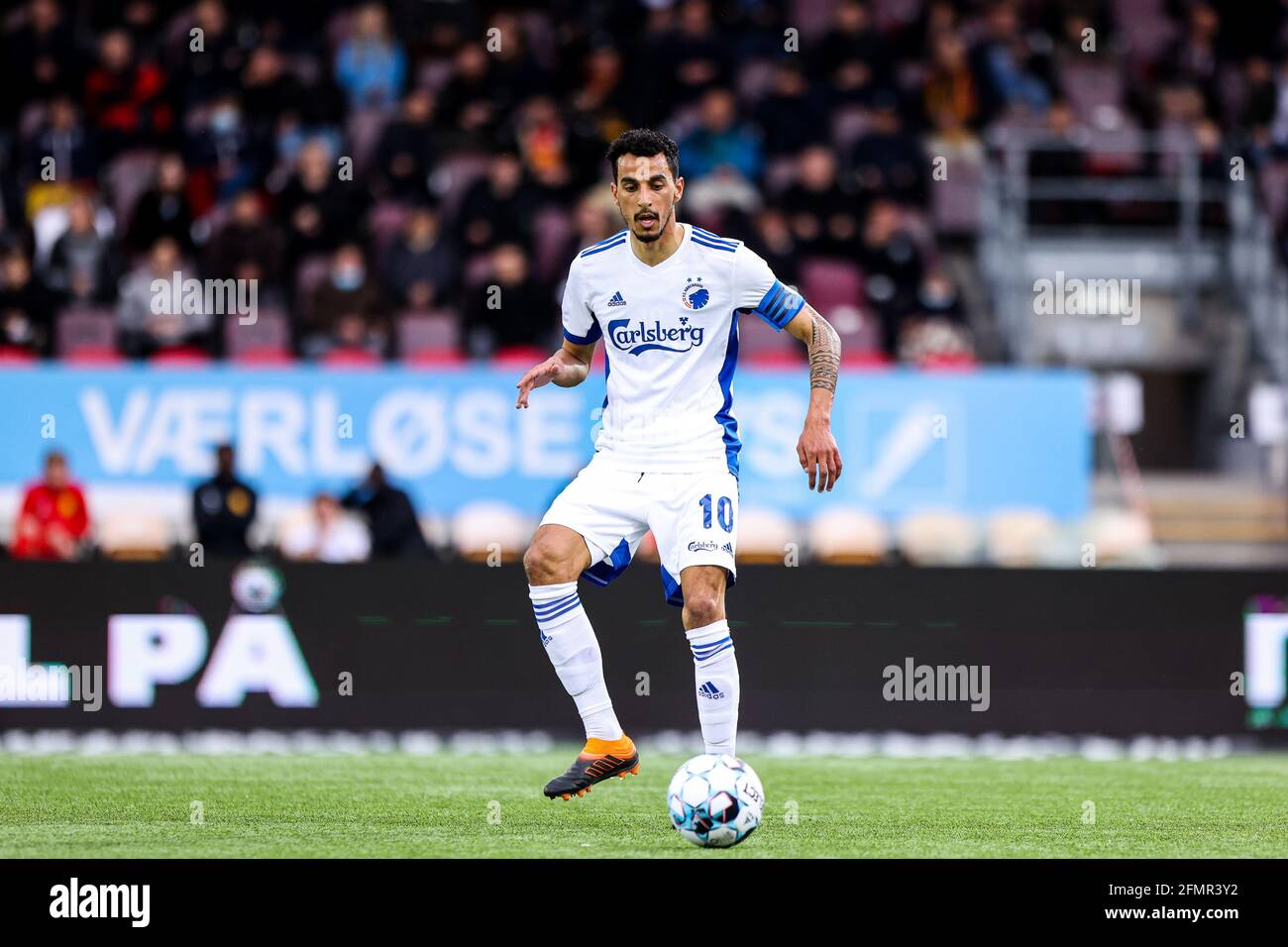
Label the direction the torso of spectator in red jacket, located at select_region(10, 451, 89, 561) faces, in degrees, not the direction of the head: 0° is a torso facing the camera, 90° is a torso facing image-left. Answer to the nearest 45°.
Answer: approximately 0°

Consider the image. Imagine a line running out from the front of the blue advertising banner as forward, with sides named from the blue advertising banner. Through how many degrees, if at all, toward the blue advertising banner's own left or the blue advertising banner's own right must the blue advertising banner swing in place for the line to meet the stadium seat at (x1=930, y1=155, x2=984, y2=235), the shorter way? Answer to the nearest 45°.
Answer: approximately 135° to the blue advertising banner's own left

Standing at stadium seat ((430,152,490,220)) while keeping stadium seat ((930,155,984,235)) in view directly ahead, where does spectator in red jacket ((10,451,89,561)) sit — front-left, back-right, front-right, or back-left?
back-right

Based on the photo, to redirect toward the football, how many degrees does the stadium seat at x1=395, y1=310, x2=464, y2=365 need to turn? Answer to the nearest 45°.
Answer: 0° — it already faces it

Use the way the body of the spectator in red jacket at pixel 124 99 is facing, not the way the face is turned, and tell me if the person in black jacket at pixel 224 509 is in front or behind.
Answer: in front

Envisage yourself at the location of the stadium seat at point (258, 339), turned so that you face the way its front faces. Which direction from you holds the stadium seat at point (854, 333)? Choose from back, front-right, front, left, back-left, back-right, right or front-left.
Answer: left

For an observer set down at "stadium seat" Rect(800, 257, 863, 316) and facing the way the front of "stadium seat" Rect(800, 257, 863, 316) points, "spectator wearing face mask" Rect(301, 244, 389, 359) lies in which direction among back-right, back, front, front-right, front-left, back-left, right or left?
right

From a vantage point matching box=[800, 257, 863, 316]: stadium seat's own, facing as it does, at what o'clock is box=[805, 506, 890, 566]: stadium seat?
box=[805, 506, 890, 566]: stadium seat is roughly at 12 o'clock from box=[800, 257, 863, 316]: stadium seat.

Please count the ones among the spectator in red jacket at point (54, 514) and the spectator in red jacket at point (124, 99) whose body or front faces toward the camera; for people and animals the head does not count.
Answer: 2

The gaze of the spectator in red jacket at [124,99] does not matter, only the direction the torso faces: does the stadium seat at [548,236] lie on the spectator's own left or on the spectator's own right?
on the spectator's own left

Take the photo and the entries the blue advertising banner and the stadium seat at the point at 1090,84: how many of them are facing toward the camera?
2
